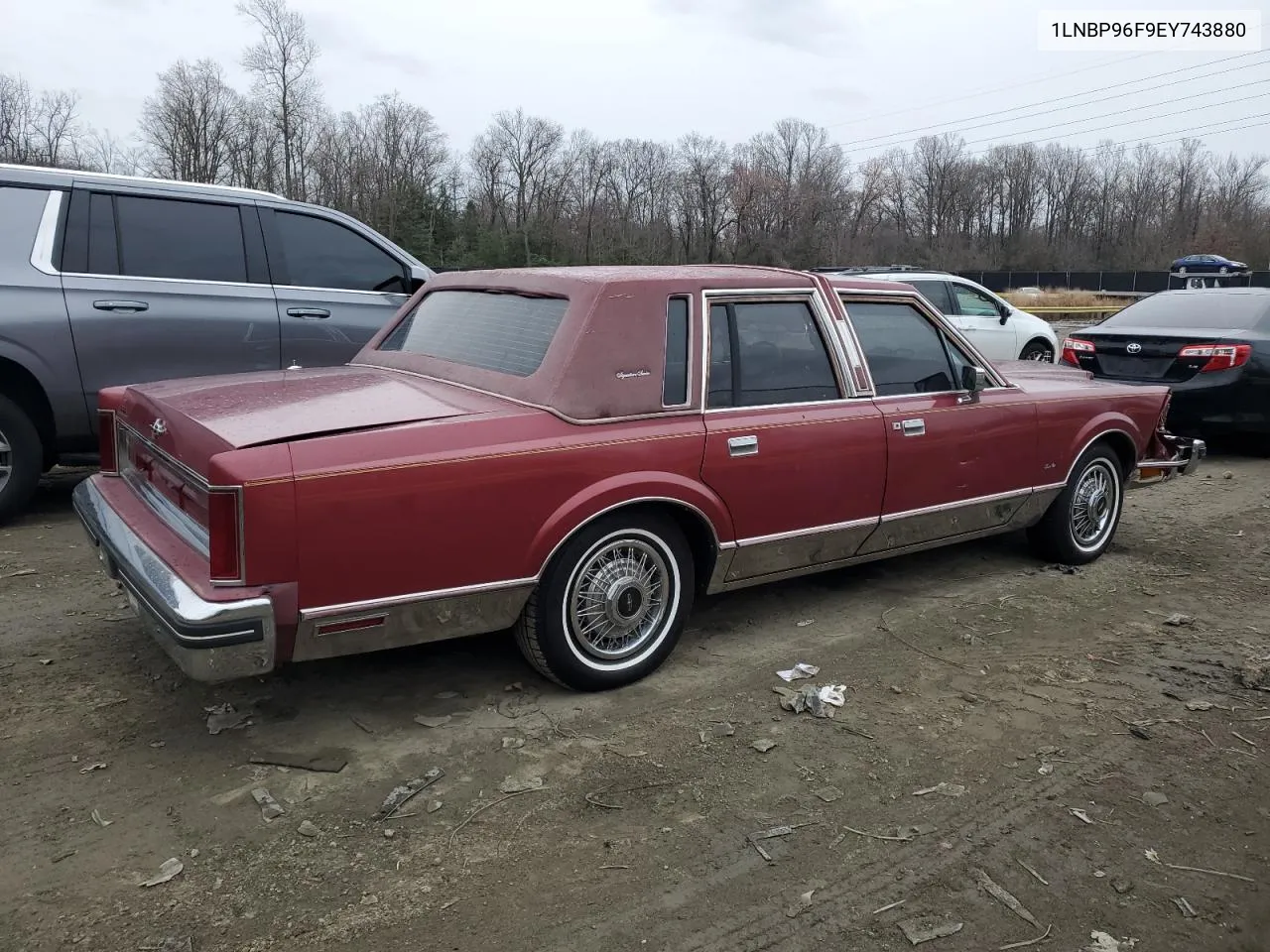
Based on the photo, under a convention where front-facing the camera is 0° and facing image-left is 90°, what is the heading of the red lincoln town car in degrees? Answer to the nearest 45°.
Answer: approximately 225°

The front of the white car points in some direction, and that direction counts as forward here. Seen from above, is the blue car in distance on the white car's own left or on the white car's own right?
on the white car's own left

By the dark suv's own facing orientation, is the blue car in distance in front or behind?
in front

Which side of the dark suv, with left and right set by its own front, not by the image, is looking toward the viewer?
right

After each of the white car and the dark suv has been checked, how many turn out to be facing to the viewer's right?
2

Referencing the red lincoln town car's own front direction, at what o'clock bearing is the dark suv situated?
The dark suv is roughly at 9 o'clock from the red lincoln town car.

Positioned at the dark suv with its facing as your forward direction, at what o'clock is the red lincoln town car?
The red lincoln town car is roughly at 2 o'clock from the dark suv.

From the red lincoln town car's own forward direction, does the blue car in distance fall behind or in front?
in front

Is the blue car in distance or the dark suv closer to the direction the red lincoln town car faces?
the blue car in distance

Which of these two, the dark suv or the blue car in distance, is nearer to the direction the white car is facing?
the blue car in distance

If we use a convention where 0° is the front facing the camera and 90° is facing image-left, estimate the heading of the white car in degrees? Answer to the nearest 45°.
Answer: approximately 270°
